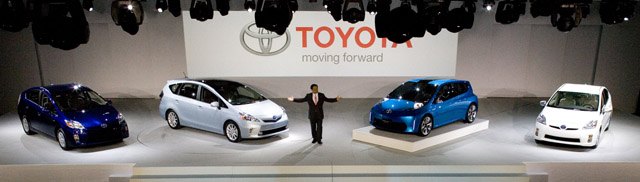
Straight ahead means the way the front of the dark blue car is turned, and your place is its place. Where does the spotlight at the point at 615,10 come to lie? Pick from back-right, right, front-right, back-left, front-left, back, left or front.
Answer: front

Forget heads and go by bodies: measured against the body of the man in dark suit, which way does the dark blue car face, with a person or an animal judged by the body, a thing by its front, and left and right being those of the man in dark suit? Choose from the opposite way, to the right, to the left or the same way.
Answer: to the left

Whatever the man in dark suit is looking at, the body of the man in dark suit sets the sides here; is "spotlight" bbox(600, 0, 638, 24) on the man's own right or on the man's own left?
on the man's own left

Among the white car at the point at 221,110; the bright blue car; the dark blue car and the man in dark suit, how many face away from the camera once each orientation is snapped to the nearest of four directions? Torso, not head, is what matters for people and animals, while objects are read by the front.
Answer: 0

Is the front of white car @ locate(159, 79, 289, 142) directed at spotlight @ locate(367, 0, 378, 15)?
no

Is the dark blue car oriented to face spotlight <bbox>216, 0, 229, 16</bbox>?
no

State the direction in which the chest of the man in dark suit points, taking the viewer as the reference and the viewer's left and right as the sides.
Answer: facing the viewer

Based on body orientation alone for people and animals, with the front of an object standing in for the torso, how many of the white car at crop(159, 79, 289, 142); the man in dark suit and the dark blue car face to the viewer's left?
0

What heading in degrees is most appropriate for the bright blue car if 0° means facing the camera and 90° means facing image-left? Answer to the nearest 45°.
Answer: approximately 45°

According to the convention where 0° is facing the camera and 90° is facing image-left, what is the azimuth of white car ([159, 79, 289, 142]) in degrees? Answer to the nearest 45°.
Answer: approximately 315°

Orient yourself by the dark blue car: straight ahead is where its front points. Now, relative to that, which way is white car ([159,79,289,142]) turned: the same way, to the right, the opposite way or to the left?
the same way

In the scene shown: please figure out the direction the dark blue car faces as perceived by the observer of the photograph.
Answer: facing the viewer and to the right of the viewer

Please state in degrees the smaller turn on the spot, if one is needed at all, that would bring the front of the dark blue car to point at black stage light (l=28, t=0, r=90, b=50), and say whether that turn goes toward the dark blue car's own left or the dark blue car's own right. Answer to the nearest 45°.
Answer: approximately 45° to the dark blue car's own right

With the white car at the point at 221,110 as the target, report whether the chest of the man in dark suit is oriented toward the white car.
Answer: no

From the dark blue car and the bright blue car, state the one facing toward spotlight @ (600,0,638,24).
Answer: the dark blue car
